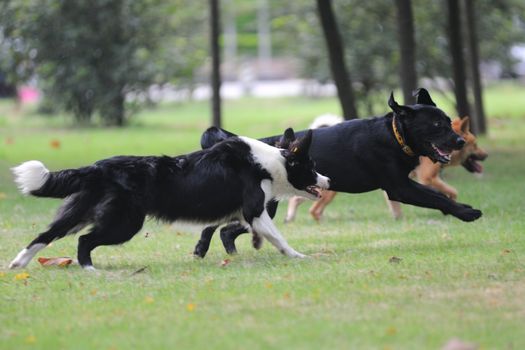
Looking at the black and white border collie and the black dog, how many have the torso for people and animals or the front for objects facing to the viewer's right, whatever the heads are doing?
2

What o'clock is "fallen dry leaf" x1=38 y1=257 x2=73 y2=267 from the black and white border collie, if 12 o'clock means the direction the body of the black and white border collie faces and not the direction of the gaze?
The fallen dry leaf is roughly at 6 o'clock from the black and white border collie.

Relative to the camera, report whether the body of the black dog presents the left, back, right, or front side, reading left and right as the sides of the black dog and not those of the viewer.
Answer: right

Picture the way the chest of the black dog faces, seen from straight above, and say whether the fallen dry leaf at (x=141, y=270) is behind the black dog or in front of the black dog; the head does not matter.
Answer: behind

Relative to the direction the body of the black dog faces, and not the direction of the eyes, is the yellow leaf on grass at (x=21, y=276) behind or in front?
behind

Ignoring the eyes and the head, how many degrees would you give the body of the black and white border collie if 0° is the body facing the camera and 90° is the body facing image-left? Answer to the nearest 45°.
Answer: approximately 270°

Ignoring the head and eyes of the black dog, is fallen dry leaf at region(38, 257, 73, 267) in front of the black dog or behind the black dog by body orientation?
behind

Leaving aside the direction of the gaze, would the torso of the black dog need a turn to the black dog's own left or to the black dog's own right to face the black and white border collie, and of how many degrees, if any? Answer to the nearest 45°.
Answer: approximately 135° to the black dog's own right

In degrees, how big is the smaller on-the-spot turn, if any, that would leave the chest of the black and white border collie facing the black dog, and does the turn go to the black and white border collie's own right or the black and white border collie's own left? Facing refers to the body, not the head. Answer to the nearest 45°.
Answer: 0° — it already faces it
